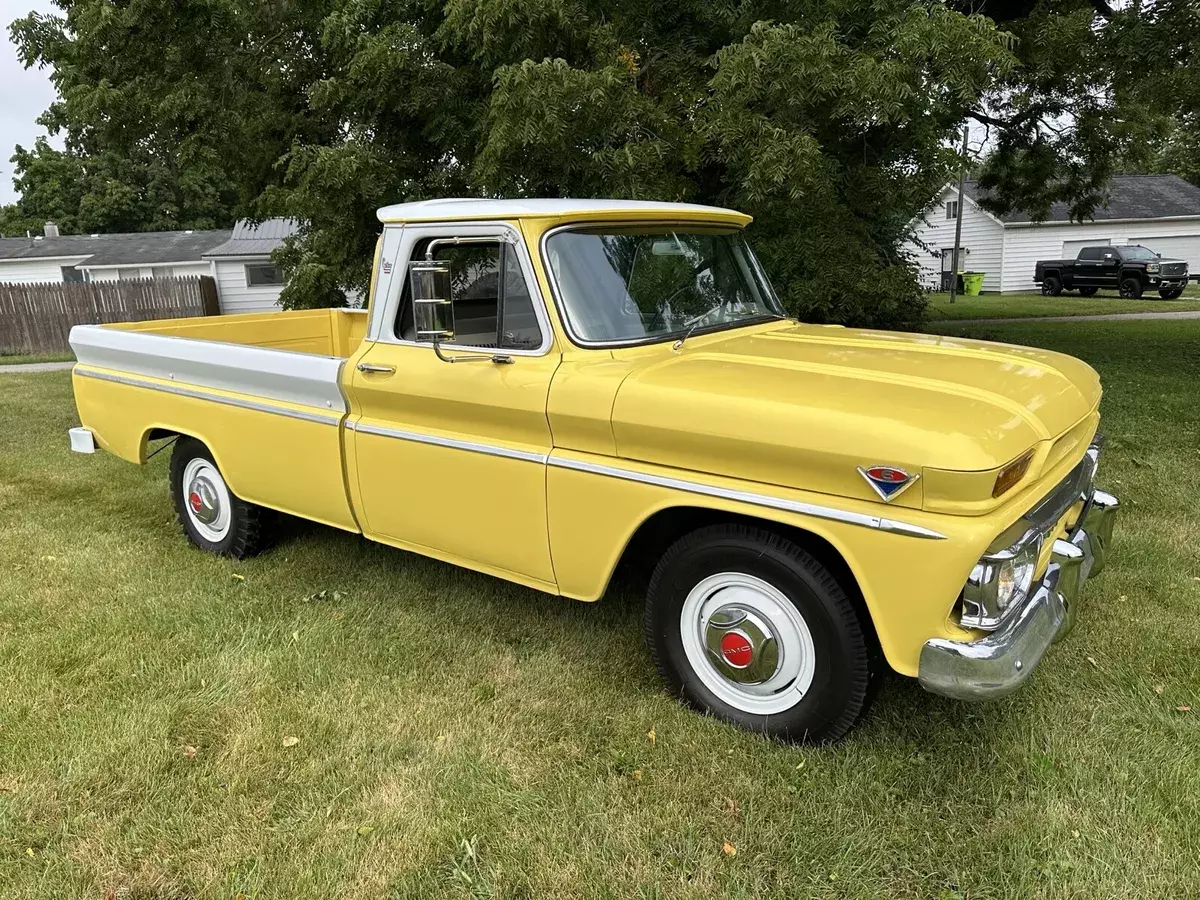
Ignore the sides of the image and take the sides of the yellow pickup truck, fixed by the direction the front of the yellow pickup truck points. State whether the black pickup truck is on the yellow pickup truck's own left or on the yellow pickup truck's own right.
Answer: on the yellow pickup truck's own left

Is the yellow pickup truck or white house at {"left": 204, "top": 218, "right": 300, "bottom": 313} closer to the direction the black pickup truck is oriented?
the yellow pickup truck

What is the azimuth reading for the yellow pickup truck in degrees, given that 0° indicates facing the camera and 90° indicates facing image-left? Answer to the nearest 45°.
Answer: approximately 315°

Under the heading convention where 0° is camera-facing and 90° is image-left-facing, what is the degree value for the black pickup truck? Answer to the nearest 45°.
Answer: approximately 315°

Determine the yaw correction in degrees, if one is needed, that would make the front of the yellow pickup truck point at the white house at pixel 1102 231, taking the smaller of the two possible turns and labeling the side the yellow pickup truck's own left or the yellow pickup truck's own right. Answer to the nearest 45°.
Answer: approximately 90° to the yellow pickup truck's own left

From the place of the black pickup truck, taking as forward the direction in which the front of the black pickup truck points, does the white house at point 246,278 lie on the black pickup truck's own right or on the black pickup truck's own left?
on the black pickup truck's own right

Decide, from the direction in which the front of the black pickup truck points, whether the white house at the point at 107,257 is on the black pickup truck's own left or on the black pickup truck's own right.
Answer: on the black pickup truck's own right

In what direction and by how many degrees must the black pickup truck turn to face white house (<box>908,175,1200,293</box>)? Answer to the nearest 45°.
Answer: approximately 135° to its left

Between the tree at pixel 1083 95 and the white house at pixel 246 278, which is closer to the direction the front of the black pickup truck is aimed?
the tree

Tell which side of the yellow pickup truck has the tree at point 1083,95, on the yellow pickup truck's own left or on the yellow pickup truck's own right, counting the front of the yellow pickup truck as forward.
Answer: on the yellow pickup truck's own left

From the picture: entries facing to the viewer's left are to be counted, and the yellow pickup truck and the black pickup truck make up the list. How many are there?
0
